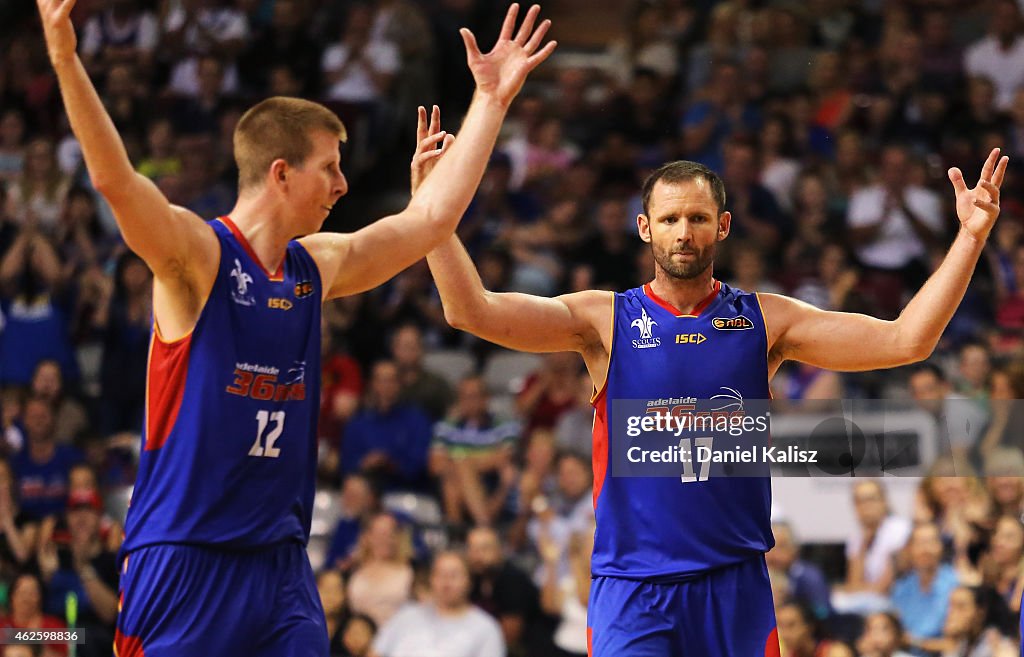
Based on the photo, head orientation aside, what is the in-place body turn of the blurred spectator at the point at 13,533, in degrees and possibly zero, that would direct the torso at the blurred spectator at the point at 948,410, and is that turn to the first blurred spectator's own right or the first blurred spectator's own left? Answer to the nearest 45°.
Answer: approximately 45° to the first blurred spectator's own left

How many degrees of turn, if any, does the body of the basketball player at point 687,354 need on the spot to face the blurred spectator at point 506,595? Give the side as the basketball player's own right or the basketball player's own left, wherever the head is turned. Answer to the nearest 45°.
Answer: approximately 180°

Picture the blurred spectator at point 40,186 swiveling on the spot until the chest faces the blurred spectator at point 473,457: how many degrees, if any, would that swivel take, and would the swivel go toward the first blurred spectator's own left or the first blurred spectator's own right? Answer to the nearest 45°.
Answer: approximately 45° to the first blurred spectator's own left

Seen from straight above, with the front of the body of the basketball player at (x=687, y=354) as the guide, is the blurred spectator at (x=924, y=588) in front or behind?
behind
